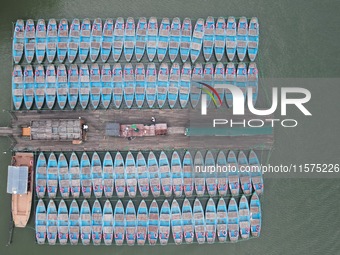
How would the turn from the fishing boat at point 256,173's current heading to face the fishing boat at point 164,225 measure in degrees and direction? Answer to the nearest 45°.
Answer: approximately 90° to its left

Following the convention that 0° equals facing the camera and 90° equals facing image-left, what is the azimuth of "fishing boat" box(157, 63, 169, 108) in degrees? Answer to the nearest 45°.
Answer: approximately 0°
